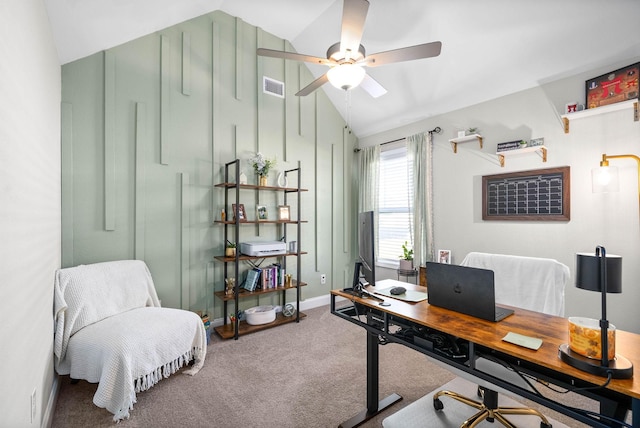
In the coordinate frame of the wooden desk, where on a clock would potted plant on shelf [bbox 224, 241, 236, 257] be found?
The potted plant on shelf is roughly at 8 o'clock from the wooden desk.

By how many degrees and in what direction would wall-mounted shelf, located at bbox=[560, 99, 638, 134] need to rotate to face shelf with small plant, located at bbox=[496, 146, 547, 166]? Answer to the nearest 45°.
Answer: approximately 45° to its right

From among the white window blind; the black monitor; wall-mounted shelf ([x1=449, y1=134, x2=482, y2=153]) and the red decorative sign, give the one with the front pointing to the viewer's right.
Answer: the black monitor

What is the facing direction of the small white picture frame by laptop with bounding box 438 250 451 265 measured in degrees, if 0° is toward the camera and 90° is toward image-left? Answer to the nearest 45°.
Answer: approximately 45°

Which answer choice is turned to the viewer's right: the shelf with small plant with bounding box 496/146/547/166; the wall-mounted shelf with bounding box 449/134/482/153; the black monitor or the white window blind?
the black monitor

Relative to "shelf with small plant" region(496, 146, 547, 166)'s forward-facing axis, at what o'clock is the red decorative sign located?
The red decorative sign is roughly at 8 o'clock from the shelf with small plant.

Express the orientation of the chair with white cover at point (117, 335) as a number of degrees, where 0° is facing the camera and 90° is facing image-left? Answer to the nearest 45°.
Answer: approximately 315°

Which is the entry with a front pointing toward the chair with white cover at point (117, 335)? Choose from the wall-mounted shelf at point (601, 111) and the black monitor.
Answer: the wall-mounted shelf

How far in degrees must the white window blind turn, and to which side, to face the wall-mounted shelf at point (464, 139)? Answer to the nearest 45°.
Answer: approximately 90° to its left

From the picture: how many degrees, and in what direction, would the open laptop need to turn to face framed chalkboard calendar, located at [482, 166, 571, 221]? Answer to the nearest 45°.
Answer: approximately 45° to its left

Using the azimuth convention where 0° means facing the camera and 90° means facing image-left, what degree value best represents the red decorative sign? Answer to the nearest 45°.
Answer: approximately 45°

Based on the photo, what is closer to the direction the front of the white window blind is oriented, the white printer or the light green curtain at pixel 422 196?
the white printer
